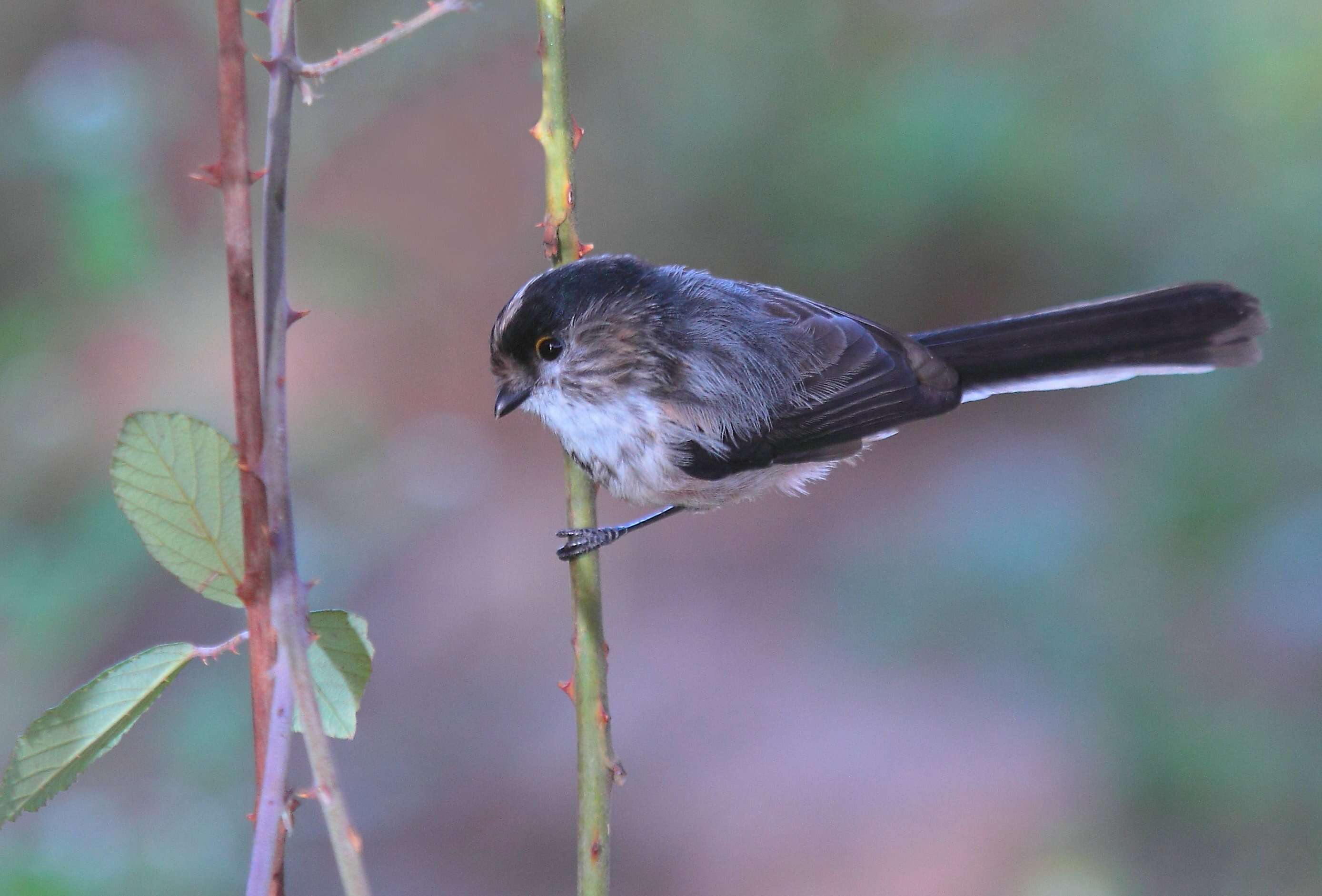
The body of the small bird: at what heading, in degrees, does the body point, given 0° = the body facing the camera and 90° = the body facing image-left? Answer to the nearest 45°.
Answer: approximately 90°
